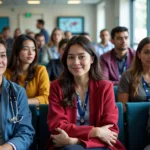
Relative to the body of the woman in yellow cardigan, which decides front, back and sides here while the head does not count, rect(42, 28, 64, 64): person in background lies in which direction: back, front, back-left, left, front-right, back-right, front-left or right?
back

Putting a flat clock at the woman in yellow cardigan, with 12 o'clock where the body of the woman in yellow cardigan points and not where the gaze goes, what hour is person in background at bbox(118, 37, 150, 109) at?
The person in background is roughly at 10 o'clock from the woman in yellow cardigan.

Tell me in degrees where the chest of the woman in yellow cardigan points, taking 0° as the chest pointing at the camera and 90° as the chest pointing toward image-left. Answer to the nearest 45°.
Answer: approximately 0°

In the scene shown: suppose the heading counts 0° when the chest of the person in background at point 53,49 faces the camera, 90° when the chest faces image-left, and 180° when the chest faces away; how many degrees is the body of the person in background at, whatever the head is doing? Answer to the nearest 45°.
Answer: approximately 315°

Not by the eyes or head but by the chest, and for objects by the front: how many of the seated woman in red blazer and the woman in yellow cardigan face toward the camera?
2

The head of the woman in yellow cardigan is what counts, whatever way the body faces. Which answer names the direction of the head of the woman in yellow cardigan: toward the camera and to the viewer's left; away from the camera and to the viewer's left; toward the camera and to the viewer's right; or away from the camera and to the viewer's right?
toward the camera and to the viewer's right

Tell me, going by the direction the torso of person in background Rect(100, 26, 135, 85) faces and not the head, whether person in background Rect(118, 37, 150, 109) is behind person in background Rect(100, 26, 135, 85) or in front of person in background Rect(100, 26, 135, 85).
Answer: in front

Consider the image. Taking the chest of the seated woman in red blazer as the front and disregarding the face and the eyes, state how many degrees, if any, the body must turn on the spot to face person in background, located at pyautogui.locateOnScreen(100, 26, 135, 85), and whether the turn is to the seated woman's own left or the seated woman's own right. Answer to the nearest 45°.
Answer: approximately 180°

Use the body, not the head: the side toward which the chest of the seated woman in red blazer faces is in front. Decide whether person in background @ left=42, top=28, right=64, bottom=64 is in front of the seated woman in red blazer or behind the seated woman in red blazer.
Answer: behind

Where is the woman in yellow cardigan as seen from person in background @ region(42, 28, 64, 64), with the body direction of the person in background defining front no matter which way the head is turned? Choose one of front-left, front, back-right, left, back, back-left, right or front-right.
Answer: front-right
